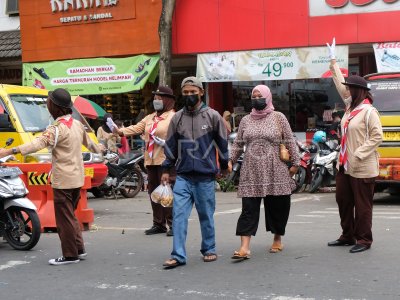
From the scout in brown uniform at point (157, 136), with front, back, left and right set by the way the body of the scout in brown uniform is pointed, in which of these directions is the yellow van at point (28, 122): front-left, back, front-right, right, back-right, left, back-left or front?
right

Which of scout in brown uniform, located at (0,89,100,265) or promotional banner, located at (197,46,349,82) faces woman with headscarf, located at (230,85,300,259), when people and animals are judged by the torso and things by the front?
the promotional banner

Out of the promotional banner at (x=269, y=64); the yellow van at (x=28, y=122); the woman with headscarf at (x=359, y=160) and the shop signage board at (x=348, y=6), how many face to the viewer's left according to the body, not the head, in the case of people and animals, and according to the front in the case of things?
1

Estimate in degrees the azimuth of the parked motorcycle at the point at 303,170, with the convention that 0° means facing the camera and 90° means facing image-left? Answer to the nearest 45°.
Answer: approximately 45°

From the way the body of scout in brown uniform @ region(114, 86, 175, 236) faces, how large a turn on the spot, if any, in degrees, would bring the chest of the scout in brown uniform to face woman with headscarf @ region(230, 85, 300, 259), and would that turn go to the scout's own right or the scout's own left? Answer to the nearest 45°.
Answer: approximately 90° to the scout's own left

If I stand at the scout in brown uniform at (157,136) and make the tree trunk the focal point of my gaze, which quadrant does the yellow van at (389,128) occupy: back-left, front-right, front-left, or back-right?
front-right

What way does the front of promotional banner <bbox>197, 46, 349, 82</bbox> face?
toward the camera

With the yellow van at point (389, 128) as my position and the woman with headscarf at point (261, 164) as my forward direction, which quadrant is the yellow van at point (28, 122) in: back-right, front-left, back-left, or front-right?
front-right

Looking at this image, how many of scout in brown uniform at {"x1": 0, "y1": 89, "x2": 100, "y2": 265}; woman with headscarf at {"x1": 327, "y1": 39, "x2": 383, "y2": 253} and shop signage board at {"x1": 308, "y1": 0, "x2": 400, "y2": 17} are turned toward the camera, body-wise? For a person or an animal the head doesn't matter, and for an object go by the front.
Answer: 1

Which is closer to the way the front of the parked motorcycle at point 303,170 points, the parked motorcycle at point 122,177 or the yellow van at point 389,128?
the parked motorcycle

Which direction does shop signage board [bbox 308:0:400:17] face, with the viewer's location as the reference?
facing the viewer

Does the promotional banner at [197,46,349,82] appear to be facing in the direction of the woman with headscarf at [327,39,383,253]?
yes

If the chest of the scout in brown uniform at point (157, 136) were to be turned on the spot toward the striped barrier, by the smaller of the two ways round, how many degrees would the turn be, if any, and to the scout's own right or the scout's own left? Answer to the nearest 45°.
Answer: approximately 90° to the scout's own right

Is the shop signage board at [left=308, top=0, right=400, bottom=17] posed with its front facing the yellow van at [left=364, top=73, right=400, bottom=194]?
yes

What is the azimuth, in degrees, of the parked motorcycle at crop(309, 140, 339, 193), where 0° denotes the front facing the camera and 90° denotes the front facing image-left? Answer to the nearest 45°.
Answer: approximately 45°

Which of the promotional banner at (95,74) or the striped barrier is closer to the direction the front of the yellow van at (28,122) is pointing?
the striped barrier

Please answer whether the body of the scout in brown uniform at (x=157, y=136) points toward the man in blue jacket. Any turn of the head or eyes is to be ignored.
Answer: no

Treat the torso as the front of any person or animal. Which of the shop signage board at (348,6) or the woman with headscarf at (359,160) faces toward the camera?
the shop signage board

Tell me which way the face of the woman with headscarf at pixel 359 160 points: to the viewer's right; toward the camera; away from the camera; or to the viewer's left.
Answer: to the viewer's left

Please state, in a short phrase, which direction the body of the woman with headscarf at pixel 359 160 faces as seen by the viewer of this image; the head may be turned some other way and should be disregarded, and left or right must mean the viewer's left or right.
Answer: facing to the left of the viewer

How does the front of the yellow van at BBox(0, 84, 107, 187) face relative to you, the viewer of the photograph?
facing the viewer and to the right of the viewer

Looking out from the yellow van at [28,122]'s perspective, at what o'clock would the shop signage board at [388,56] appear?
The shop signage board is roughly at 10 o'clock from the yellow van.

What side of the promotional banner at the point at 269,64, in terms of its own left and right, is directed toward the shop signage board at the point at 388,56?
left

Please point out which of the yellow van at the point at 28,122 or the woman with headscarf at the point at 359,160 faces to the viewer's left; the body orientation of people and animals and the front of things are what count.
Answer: the woman with headscarf
